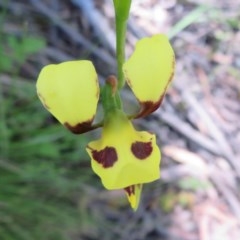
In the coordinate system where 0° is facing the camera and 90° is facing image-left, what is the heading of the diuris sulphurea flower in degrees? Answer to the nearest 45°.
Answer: approximately 0°
